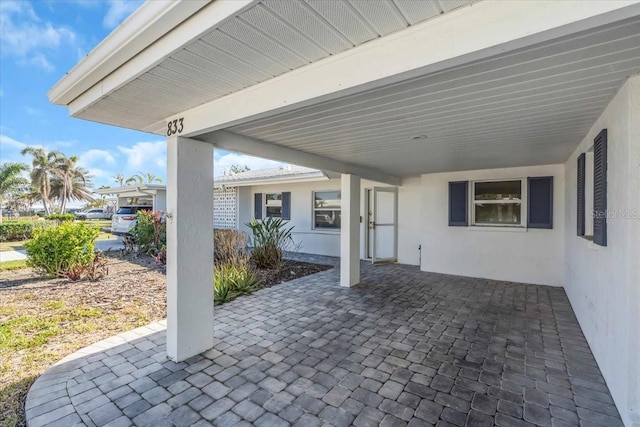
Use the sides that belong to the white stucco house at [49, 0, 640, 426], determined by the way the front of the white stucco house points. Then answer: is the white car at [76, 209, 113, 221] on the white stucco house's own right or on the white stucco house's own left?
on the white stucco house's own right

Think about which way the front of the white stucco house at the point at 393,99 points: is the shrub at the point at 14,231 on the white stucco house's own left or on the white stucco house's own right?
on the white stucco house's own right

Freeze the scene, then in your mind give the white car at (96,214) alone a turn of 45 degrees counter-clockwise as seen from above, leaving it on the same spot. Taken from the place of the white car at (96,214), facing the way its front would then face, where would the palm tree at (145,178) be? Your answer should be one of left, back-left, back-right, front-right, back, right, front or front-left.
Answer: back

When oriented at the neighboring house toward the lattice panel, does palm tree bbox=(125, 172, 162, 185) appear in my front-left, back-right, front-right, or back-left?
back-left

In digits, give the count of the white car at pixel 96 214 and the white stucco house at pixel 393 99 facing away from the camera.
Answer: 0

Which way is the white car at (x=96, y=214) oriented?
to the viewer's left

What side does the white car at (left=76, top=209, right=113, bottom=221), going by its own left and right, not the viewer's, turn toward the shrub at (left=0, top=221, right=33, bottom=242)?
left

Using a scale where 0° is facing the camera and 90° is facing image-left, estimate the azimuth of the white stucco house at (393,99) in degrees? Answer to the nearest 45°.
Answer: approximately 45°
